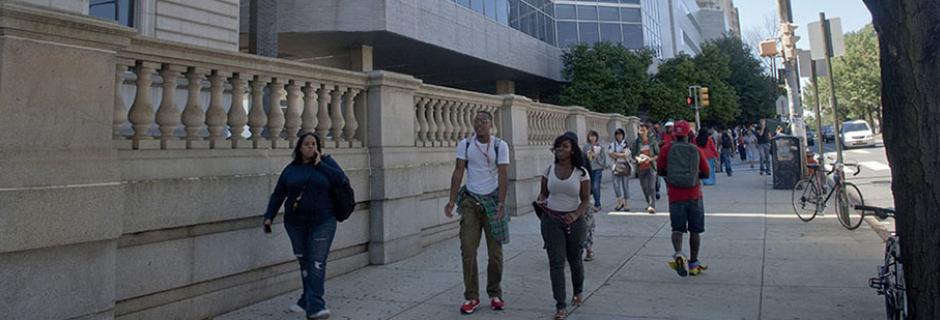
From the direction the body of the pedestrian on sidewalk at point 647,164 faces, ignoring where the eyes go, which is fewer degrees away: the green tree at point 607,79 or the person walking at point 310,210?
the person walking

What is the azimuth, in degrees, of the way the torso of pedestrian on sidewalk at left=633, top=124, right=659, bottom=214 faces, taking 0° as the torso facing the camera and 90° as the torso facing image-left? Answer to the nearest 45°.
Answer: approximately 0°

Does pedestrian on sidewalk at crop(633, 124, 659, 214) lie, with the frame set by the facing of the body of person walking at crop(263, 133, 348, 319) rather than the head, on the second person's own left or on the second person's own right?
on the second person's own left

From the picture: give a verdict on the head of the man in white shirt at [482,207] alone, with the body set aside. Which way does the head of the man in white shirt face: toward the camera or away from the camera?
toward the camera

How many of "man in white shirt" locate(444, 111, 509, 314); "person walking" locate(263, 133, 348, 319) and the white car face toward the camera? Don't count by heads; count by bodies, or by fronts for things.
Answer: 3

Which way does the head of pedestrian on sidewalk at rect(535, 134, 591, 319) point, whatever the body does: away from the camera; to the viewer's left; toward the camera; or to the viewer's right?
toward the camera

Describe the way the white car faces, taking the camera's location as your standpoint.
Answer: facing the viewer

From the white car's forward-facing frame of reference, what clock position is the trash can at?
The trash can is roughly at 12 o'clock from the white car.

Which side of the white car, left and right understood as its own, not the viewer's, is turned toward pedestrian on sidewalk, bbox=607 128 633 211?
front

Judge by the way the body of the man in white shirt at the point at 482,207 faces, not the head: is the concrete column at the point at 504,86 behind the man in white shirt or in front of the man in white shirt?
behind

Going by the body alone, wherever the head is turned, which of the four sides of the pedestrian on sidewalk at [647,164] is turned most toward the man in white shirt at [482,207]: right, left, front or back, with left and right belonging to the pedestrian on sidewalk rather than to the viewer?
front

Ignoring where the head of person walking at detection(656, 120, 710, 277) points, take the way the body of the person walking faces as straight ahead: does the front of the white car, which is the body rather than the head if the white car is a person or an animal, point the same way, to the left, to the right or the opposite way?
the opposite way

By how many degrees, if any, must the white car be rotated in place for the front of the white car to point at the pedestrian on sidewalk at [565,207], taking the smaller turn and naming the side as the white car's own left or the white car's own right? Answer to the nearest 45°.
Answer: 0° — it already faces them

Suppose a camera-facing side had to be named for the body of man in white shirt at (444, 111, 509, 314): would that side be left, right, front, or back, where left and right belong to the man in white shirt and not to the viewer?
front

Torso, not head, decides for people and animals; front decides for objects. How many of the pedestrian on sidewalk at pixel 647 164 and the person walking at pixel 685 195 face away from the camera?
1

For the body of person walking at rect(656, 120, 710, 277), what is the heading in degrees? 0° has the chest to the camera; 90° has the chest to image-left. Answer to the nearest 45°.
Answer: approximately 180°

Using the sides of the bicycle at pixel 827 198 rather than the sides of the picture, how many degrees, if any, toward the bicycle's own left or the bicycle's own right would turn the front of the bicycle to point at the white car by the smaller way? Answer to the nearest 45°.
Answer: approximately 135° to the bicycle's own left

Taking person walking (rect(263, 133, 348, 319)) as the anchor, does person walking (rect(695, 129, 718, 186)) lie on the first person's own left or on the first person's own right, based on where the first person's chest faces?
on the first person's own left

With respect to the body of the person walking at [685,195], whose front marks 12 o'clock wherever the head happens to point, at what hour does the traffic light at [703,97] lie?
The traffic light is roughly at 12 o'clock from the person walking.

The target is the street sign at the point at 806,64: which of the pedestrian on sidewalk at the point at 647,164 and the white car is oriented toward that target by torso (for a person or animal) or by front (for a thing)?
the white car
